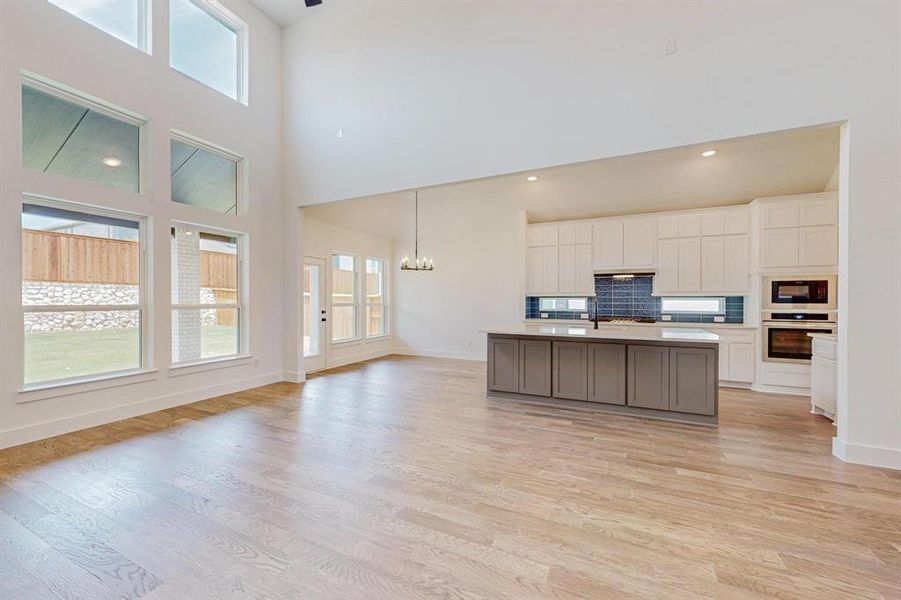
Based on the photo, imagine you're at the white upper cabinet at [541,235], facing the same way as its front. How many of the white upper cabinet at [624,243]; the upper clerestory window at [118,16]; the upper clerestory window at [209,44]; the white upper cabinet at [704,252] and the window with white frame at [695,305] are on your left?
3

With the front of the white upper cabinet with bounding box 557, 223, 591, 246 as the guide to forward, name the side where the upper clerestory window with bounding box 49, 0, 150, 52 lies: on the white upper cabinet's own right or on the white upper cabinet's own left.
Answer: on the white upper cabinet's own right

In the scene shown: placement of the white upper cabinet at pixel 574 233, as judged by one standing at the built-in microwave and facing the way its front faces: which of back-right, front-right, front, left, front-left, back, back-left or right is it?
right

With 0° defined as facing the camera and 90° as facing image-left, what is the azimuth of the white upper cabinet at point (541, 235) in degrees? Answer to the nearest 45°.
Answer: approximately 0°

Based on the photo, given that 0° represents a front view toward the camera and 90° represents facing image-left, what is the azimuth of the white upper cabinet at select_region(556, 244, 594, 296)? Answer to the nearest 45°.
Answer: approximately 0°

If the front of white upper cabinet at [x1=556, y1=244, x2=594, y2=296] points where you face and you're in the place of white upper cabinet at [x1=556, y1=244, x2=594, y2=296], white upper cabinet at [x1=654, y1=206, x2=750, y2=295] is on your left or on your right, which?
on your left

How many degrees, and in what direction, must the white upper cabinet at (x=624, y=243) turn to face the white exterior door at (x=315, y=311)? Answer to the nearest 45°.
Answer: approximately 90° to its right

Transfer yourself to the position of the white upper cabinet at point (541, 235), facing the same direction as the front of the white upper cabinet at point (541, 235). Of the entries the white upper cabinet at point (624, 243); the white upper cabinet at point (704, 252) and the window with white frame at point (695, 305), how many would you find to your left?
3

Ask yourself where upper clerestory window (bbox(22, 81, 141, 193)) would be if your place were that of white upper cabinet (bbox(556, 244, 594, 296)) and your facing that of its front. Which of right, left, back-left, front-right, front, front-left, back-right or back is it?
front-right
